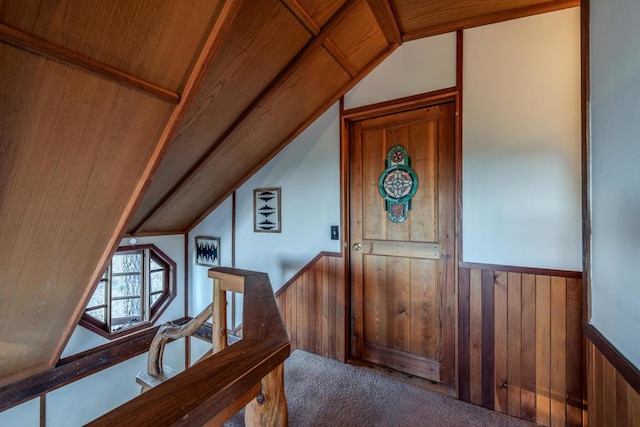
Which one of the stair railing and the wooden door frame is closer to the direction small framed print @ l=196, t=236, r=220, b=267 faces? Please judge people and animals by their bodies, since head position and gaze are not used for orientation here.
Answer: the stair railing

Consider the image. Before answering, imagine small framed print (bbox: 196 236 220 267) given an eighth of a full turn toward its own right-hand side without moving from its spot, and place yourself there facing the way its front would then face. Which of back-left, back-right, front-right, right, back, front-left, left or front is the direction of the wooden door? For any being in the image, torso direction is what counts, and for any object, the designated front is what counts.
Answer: back-left

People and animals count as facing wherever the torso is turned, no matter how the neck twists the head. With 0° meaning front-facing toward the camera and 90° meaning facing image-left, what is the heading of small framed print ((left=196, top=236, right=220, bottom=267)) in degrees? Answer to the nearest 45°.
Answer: approximately 45°

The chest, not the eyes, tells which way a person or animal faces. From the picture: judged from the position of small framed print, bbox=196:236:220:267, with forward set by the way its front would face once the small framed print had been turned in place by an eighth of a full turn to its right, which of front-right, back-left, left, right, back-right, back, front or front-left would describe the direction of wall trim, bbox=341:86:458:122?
back-left

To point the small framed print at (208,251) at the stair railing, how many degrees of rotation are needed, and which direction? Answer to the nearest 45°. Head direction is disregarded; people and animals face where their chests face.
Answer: approximately 45° to its left

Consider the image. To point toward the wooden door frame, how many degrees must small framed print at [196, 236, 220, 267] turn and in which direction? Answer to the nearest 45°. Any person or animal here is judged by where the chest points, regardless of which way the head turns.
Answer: approximately 90° to its left

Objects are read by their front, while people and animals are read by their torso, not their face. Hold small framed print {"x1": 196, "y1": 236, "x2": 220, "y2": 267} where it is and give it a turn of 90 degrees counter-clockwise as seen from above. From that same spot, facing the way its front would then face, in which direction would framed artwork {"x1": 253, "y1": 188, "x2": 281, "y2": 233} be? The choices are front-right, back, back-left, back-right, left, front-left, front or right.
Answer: front
